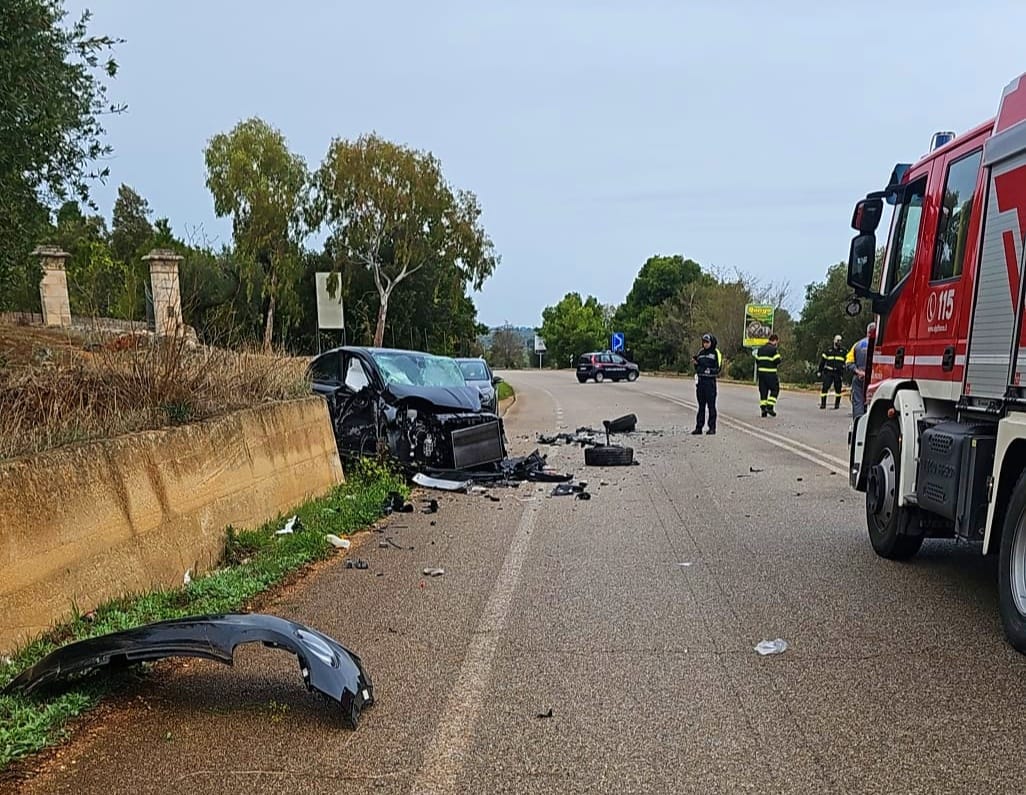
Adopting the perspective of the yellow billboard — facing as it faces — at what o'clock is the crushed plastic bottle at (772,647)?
The crushed plastic bottle is roughly at 12 o'clock from the yellow billboard.

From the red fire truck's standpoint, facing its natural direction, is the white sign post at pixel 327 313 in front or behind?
in front

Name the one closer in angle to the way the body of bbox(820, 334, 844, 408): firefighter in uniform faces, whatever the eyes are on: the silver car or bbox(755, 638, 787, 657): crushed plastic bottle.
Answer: the crushed plastic bottle

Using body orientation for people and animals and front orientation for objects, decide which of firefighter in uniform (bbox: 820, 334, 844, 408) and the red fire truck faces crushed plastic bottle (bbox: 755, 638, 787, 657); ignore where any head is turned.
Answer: the firefighter in uniform

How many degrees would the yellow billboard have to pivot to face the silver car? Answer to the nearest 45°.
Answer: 0° — it already faces it

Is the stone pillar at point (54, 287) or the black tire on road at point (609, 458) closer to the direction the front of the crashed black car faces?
the black tire on road

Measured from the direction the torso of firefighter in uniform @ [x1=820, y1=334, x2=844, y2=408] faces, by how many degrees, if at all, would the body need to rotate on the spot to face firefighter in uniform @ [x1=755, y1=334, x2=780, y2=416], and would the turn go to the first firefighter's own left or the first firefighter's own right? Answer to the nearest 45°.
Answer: approximately 45° to the first firefighter's own right

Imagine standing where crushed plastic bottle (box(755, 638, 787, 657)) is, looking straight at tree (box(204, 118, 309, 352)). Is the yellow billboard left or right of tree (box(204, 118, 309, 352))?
right

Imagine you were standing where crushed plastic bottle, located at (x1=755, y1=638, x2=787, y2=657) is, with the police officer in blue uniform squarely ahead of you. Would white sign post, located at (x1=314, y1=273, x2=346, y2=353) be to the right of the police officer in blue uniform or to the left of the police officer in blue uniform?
left

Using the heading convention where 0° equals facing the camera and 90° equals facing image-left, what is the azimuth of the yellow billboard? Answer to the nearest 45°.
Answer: approximately 0°

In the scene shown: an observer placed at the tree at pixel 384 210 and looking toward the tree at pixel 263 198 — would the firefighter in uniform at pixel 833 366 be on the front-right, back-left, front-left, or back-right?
back-left

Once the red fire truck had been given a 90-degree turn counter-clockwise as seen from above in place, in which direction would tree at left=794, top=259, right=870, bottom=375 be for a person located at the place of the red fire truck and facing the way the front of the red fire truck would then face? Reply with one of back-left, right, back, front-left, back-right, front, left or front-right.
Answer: back-right
